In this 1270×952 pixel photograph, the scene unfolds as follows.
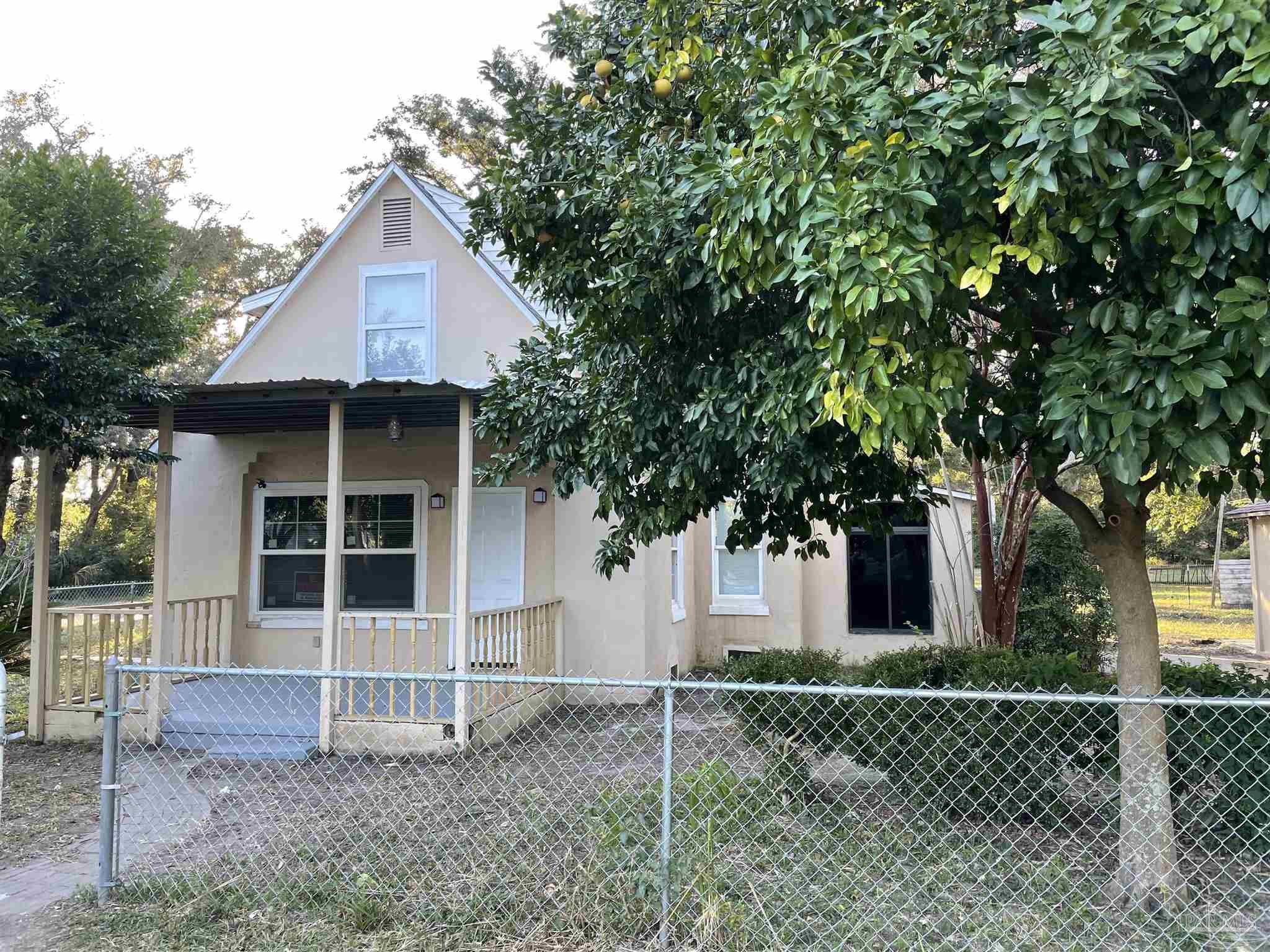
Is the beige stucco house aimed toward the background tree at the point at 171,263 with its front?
no

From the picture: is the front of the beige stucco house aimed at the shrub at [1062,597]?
no

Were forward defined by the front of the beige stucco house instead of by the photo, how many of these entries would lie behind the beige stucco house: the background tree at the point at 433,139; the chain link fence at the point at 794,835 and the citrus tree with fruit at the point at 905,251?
1

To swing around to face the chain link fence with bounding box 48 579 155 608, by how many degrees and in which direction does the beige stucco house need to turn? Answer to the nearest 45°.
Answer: approximately 135° to its right

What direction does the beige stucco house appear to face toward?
toward the camera

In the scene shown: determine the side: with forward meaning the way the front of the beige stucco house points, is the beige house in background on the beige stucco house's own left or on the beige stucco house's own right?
on the beige stucco house's own left

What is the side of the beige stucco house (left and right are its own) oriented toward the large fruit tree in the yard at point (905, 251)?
front

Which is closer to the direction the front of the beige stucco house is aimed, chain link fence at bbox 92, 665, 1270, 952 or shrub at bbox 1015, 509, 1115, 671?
the chain link fence

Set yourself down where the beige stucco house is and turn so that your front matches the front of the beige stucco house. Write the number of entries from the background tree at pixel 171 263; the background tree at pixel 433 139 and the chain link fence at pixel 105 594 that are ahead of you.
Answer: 0

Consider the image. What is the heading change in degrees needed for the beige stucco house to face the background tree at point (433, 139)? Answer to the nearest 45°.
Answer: approximately 180°

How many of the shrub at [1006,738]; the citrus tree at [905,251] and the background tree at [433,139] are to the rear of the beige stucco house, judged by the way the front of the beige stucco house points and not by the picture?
1

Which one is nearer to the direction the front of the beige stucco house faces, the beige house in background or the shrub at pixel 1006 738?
the shrub

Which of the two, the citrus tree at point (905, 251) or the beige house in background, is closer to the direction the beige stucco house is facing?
the citrus tree

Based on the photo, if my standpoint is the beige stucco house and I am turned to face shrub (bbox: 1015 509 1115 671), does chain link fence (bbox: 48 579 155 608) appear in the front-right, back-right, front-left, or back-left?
back-left
